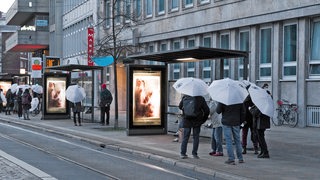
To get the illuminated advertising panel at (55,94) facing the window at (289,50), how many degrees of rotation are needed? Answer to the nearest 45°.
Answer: approximately 45° to its left

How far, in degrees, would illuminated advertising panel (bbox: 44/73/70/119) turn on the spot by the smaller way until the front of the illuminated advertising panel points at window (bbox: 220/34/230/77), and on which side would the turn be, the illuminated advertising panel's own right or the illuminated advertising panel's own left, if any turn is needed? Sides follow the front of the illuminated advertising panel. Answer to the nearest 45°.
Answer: approximately 90° to the illuminated advertising panel's own left

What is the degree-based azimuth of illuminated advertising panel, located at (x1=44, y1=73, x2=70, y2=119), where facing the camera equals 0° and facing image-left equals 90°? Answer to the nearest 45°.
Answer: approximately 0°

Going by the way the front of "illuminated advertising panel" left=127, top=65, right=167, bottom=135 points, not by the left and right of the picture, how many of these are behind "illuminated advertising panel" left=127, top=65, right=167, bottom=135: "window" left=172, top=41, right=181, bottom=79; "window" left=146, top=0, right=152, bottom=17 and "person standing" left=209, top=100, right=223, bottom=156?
2
